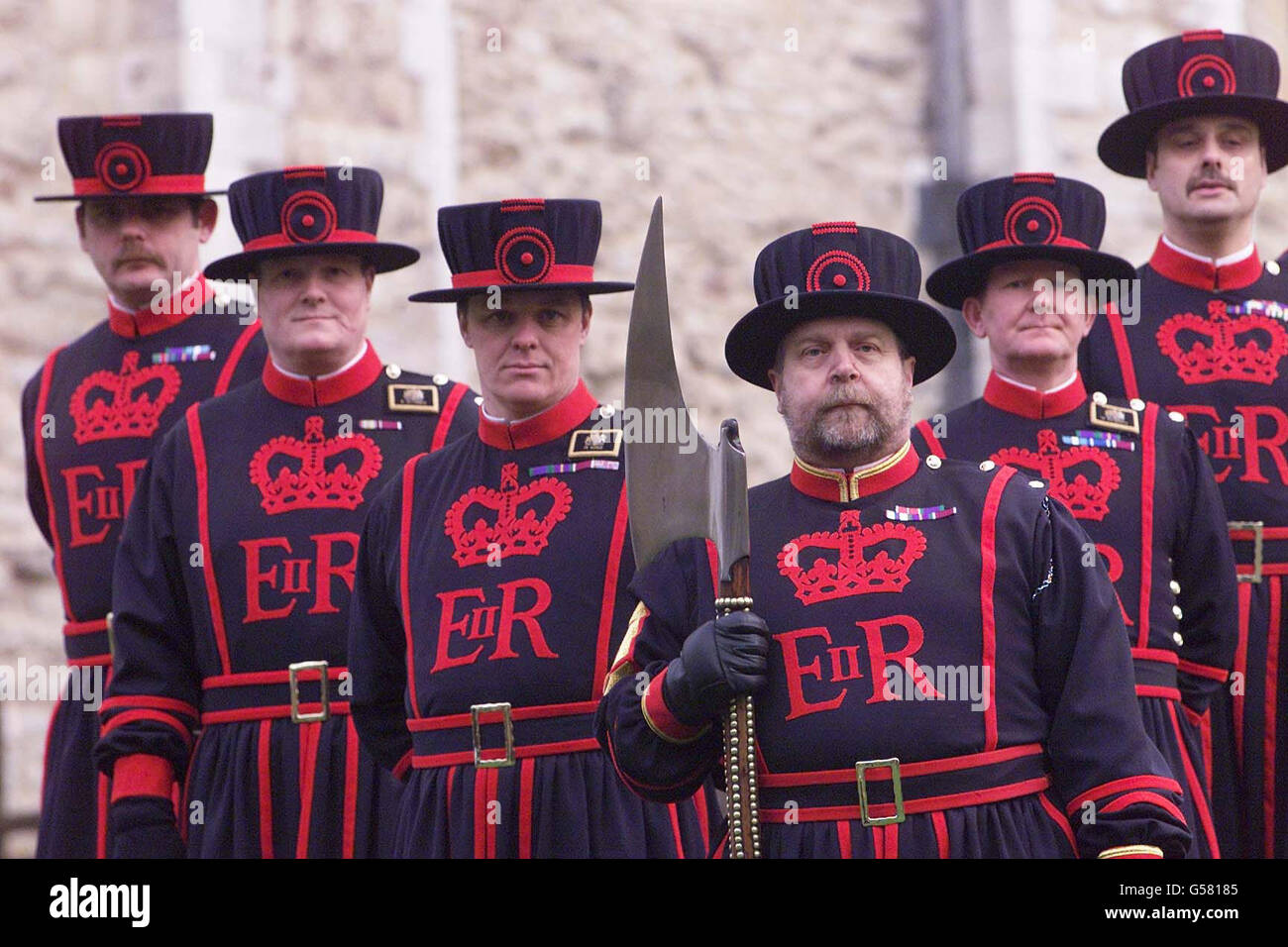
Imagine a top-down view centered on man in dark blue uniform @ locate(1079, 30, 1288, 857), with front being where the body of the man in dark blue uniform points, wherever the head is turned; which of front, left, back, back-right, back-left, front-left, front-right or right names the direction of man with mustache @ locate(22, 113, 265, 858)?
right

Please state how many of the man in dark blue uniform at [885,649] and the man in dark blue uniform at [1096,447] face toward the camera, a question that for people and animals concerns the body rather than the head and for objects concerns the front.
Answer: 2

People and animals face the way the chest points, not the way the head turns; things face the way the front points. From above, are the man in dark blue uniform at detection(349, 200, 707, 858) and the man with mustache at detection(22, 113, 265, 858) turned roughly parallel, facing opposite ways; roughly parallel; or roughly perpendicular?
roughly parallel

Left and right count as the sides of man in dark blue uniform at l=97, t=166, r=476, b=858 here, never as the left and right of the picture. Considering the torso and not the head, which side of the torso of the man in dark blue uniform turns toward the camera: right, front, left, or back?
front

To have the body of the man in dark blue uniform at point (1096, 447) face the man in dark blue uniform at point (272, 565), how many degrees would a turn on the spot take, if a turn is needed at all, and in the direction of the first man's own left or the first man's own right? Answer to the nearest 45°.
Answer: approximately 90° to the first man's own right

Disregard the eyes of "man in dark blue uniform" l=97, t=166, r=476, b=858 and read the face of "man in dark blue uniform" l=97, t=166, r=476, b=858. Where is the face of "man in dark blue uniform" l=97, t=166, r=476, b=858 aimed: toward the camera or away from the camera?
toward the camera

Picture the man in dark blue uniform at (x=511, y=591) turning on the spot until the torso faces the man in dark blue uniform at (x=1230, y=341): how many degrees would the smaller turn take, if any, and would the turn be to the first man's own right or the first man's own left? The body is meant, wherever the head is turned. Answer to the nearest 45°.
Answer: approximately 90° to the first man's own left

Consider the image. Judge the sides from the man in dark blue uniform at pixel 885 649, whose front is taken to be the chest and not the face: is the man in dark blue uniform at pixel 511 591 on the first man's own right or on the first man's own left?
on the first man's own right

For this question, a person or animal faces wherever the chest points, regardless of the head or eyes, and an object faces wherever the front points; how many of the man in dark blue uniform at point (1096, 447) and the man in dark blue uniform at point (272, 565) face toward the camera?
2

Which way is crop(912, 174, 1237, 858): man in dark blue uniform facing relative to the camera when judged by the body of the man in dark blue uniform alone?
toward the camera

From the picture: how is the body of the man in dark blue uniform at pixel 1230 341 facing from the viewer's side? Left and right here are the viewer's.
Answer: facing the viewer
